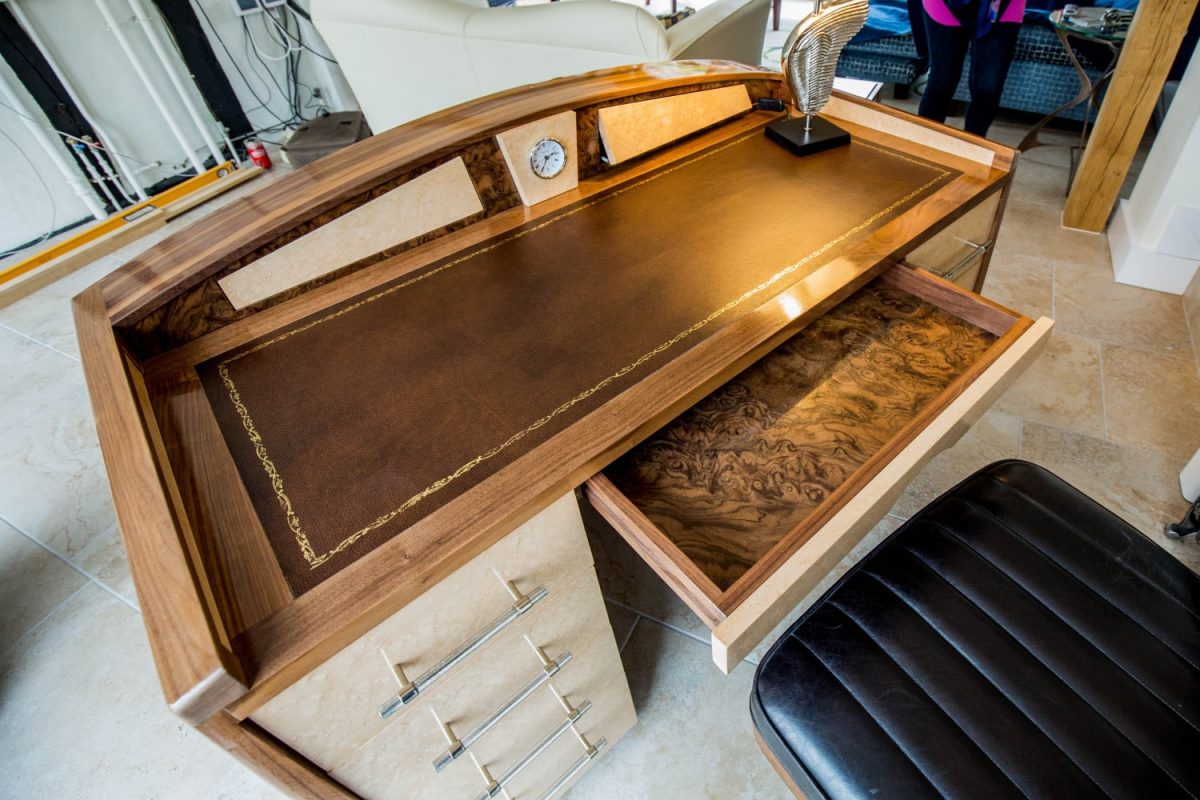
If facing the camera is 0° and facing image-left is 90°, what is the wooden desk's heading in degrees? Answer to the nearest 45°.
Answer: approximately 315°

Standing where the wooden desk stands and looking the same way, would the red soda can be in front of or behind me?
behind

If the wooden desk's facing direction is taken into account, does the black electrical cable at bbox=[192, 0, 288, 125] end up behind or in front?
behind

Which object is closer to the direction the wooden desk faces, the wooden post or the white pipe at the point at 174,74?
the wooden post

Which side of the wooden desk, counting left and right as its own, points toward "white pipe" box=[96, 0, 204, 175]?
back

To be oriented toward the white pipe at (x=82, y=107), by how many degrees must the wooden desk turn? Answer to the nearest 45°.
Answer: approximately 180°

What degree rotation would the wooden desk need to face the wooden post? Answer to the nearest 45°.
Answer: approximately 90° to its left

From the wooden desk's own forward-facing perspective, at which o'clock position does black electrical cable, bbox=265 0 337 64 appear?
The black electrical cable is roughly at 7 o'clock from the wooden desk.

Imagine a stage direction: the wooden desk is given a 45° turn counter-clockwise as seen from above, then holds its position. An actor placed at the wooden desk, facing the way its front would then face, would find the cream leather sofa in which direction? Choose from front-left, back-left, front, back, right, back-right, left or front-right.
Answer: left
